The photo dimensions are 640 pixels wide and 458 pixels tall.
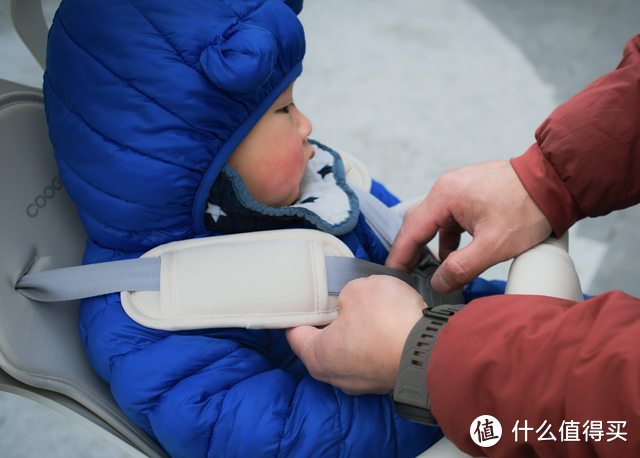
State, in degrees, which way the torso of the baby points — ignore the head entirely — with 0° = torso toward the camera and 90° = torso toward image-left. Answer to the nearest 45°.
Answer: approximately 270°

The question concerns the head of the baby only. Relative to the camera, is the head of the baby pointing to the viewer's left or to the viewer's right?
to the viewer's right
